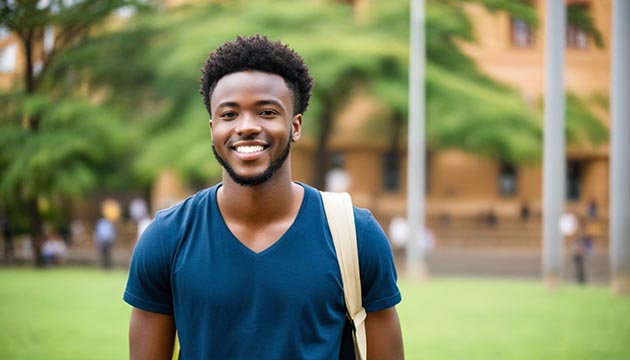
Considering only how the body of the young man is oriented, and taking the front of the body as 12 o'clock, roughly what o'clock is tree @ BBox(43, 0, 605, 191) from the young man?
The tree is roughly at 6 o'clock from the young man.

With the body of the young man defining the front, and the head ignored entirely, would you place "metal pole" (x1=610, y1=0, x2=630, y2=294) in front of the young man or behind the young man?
behind

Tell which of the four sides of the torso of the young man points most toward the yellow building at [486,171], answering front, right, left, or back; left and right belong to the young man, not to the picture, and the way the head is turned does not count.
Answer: back

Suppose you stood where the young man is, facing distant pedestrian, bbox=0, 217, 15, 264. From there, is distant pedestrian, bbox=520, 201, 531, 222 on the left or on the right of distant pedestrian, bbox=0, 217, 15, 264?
right

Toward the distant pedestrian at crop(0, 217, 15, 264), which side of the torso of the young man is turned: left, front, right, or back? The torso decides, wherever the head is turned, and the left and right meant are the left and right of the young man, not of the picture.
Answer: back

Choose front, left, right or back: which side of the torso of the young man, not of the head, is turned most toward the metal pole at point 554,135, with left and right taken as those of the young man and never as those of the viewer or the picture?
back

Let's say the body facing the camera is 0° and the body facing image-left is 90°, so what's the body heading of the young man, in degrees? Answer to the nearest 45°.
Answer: approximately 0°

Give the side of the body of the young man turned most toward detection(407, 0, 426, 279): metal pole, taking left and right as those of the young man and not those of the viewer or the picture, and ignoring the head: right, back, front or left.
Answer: back

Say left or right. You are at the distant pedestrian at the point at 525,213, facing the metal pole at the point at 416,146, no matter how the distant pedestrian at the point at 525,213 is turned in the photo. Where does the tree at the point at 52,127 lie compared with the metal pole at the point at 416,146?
right

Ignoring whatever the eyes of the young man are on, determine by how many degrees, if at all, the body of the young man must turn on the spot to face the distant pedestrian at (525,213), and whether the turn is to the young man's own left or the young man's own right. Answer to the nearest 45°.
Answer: approximately 180°
